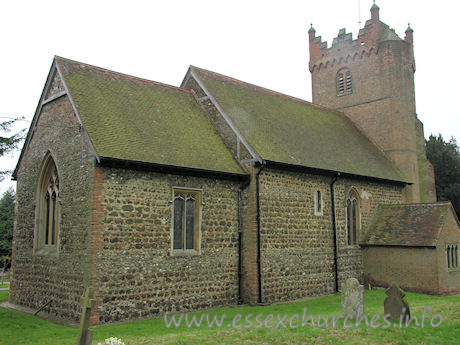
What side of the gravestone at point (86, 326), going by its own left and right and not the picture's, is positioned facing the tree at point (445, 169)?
back

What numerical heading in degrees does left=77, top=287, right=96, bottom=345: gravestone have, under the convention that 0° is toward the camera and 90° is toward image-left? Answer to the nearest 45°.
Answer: approximately 45°

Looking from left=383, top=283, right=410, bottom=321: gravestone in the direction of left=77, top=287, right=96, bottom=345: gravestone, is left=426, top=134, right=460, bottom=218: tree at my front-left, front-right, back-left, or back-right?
back-right
